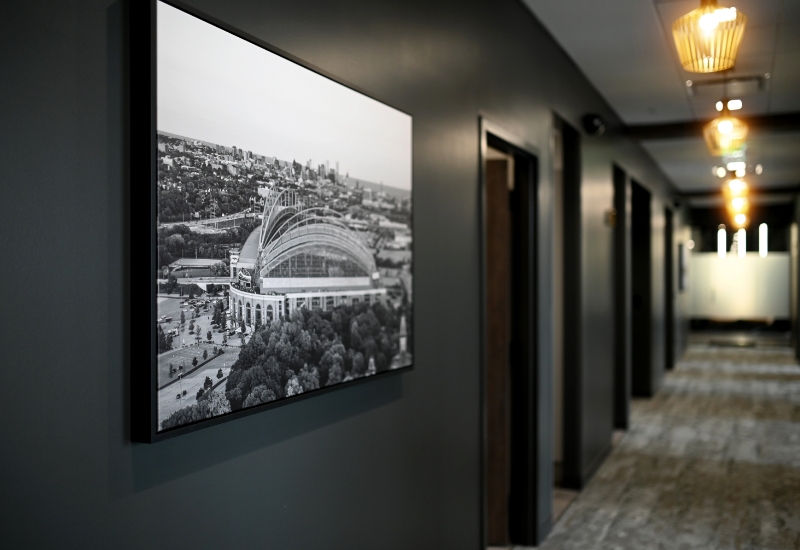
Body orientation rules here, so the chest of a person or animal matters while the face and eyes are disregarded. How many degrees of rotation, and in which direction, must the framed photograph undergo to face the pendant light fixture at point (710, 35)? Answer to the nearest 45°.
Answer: approximately 45° to its left

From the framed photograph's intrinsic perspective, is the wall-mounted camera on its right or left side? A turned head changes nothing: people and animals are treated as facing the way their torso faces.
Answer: on its left

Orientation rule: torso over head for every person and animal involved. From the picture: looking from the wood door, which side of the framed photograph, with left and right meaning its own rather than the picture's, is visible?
left

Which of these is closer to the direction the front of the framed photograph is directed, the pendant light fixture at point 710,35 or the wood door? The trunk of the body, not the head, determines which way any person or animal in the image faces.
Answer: the pendant light fixture

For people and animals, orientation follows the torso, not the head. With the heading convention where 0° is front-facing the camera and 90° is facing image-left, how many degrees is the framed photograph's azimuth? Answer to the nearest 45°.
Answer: approximately 315°

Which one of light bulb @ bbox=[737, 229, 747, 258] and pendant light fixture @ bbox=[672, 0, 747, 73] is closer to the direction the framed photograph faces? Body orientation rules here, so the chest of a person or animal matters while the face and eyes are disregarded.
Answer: the pendant light fixture

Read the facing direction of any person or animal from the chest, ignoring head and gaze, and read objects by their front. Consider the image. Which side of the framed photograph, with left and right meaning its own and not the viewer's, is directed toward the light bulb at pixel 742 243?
left
